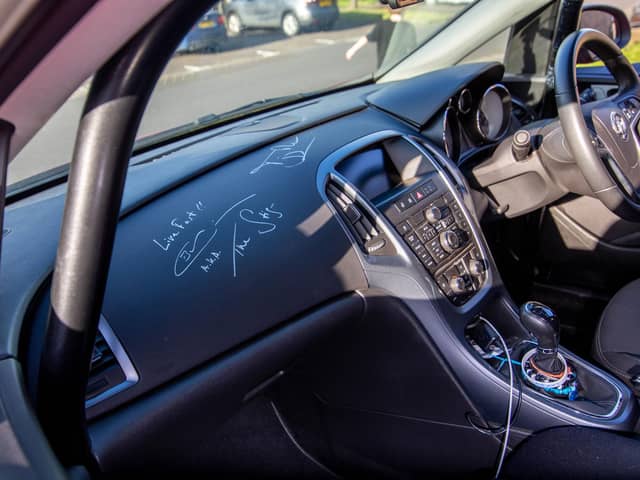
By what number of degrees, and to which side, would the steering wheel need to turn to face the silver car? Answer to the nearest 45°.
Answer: approximately 180°

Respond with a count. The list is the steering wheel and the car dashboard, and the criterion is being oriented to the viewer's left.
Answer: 0

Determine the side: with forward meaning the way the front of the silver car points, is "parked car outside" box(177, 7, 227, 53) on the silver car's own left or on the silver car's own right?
on the silver car's own left

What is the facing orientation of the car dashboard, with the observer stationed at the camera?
facing the viewer and to the right of the viewer

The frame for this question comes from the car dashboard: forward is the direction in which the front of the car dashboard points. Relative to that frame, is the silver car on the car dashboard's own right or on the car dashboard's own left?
on the car dashboard's own left
